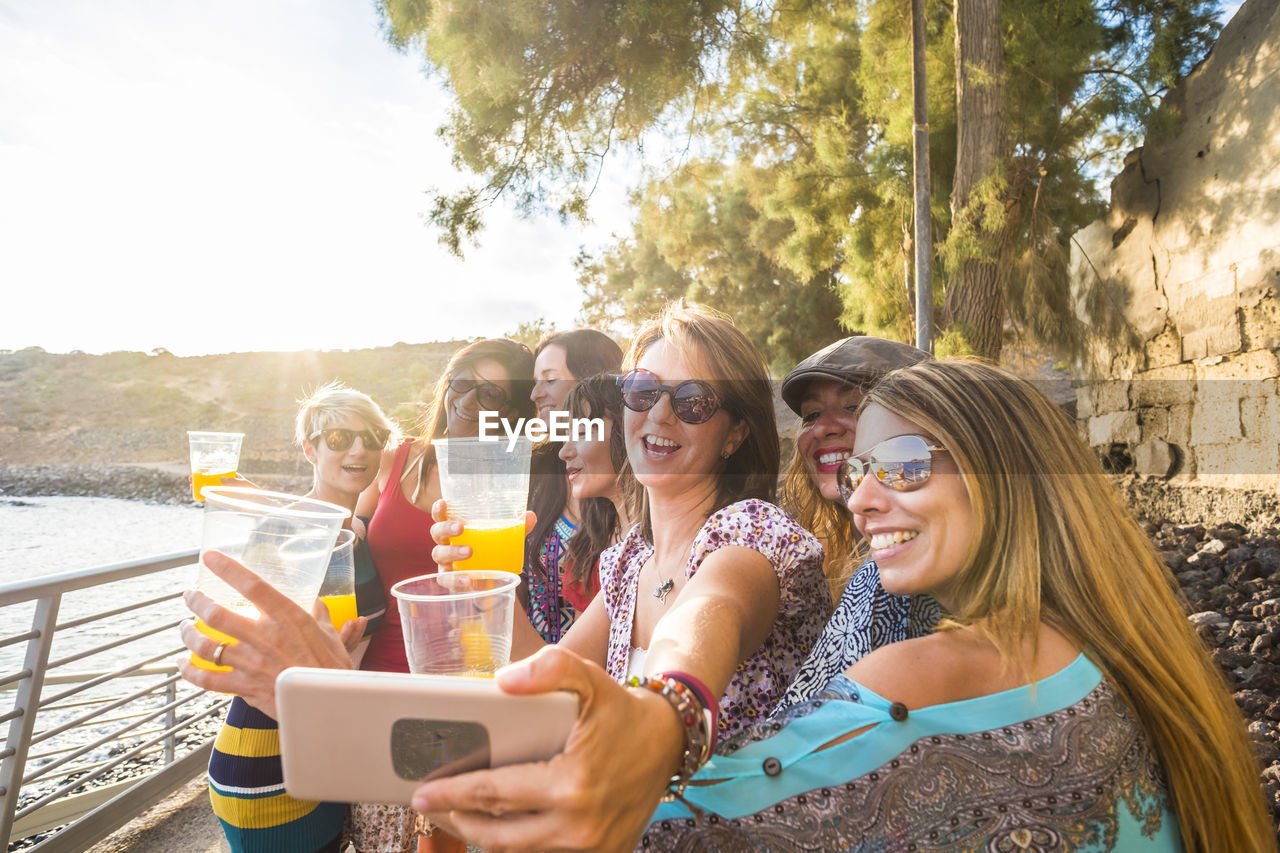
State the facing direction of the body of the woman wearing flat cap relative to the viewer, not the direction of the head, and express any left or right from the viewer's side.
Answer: facing the viewer and to the left of the viewer

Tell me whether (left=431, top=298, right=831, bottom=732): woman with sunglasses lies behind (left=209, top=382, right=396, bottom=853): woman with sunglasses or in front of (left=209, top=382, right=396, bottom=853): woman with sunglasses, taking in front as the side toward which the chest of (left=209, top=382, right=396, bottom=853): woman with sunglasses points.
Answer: in front

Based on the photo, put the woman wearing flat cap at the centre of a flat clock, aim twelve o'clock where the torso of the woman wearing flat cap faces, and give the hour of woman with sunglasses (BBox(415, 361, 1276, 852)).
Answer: The woman with sunglasses is roughly at 10 o'clock from the woman wearing flat cap.

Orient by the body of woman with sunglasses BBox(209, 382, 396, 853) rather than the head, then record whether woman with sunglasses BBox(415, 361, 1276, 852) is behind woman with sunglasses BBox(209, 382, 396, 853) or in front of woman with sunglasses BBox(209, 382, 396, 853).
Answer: in front

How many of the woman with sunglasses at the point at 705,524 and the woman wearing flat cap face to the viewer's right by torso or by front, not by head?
0

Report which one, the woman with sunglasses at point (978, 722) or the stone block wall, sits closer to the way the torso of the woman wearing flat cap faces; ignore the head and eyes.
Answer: the woman with sunglasses

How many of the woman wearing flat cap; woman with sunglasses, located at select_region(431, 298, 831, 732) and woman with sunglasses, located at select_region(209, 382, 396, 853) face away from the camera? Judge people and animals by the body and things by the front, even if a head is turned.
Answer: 0

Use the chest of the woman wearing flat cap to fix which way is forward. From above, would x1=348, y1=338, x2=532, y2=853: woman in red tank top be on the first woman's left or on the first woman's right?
on the first woman's right

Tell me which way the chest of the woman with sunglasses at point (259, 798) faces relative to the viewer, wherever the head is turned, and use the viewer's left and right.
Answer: facing the viewer and to the right of the viewer

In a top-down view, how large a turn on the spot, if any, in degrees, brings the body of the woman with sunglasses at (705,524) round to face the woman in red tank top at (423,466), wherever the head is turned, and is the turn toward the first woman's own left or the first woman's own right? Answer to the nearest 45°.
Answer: approximately 90° to the first woman's own right

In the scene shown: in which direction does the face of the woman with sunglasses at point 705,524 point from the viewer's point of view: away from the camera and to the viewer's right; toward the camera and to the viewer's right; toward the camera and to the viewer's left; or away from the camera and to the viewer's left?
toward the camera and to the viewer's left

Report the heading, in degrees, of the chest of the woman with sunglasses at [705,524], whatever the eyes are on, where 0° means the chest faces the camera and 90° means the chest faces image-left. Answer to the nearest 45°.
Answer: approximately 45°
